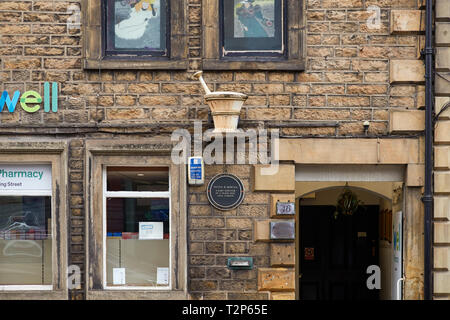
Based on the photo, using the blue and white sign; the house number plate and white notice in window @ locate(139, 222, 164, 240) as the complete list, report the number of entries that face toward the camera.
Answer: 3

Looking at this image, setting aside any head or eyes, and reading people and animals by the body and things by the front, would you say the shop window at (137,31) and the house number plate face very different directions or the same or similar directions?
same or similar directions

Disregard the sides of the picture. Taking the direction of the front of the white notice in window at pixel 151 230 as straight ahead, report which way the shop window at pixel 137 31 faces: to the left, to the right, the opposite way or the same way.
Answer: the same way

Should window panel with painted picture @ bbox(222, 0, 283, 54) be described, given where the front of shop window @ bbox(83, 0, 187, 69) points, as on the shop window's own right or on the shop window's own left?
on the shop window's own left

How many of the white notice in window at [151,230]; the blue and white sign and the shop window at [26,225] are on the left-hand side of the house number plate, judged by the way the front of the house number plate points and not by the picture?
0

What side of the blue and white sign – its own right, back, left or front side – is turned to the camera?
front

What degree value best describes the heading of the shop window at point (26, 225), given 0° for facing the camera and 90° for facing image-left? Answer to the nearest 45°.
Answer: approximately 0°

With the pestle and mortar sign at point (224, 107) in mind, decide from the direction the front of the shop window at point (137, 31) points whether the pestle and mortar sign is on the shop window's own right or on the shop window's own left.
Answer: on the shop window's own left

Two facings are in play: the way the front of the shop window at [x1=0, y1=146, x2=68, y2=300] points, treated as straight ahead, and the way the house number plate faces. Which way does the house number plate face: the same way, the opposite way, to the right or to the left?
the same way

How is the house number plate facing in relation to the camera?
toward the camera

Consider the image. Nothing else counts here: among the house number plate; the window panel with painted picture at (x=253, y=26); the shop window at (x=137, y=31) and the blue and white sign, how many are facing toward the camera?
4

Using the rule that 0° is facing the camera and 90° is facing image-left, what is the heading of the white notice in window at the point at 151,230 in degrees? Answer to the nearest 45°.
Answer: approximately 0°
